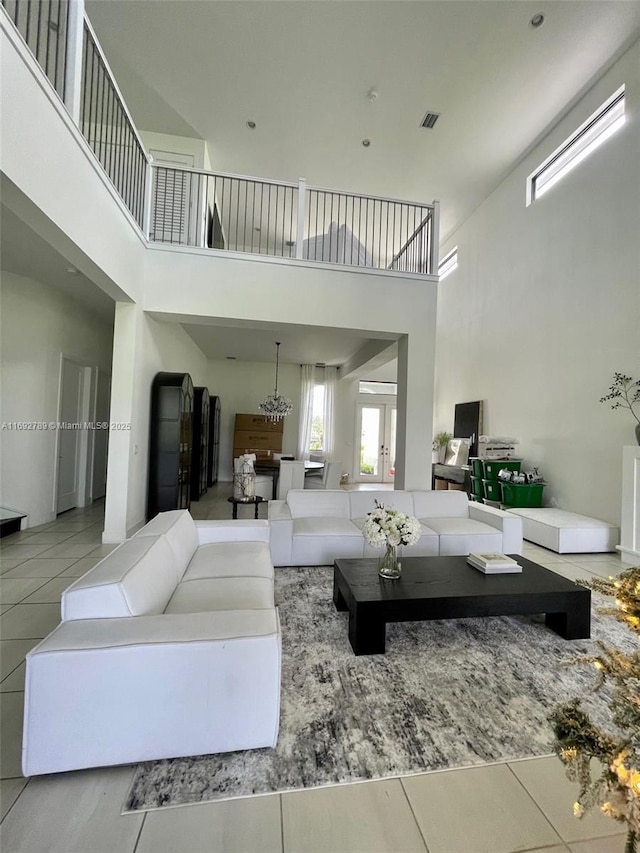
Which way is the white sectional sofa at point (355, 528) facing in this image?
toward the camera

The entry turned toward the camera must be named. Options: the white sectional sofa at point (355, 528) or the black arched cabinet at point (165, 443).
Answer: the white sectional sofa

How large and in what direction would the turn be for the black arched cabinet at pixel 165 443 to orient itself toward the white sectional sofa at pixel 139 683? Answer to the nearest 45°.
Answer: approximately 90° to its right

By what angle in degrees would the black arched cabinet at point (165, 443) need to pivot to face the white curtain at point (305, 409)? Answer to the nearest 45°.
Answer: approximately 45° to its left

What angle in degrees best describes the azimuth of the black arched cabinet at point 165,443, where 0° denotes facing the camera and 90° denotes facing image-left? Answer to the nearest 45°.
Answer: approximately 270°

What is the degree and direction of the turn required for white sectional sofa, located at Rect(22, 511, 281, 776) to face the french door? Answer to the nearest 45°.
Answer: approximately 45° to its left

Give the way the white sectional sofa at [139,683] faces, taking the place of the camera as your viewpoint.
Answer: facing to the right of the viewer

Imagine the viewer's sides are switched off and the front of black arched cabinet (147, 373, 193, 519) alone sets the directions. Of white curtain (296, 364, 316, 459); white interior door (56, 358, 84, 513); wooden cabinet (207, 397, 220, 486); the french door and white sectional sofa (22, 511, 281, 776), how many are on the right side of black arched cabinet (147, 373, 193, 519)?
1

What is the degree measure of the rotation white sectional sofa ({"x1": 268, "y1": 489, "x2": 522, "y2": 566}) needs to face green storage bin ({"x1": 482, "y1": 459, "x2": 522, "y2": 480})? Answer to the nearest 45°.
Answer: approximately 135° to its left

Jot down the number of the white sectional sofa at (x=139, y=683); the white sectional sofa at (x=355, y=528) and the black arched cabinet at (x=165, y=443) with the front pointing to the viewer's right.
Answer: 2

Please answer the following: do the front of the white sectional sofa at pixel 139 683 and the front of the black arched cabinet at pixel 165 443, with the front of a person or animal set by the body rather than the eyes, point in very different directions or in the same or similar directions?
same or similar directions

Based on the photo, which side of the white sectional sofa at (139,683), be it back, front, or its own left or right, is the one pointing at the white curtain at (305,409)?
left

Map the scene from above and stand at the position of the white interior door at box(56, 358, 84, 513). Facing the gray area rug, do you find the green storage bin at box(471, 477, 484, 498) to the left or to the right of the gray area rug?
left
